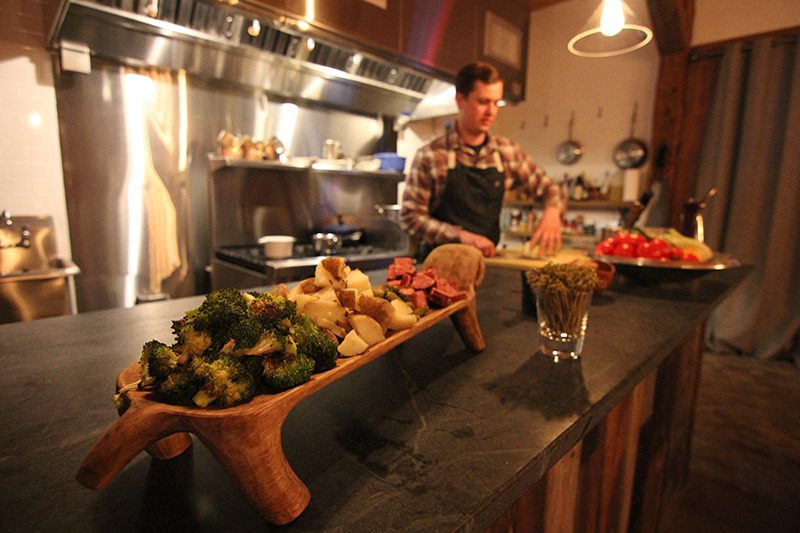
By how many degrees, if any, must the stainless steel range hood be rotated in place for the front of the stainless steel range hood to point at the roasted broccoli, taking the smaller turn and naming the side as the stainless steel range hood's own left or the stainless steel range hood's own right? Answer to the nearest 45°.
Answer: approximately 45° to the stainless steel range hood's own right

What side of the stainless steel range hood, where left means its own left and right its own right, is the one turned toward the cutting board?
front

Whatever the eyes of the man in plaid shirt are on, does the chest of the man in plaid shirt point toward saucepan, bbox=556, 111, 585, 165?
no

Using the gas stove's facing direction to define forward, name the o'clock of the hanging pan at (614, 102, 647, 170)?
The hanging pan is roughly at 10 o'clock from the gas stove.

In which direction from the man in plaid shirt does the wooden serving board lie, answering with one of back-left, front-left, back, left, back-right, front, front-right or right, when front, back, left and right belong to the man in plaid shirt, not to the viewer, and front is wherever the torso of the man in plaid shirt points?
front-right

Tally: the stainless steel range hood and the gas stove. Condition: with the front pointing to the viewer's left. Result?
0

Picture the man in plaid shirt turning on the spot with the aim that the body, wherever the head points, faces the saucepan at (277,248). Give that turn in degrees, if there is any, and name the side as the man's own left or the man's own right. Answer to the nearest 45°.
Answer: approximately 135° to the man's own right

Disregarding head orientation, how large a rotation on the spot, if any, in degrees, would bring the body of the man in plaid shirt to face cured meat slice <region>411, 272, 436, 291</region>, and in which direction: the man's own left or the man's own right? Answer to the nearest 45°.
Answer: approximately 45° to the man's own right

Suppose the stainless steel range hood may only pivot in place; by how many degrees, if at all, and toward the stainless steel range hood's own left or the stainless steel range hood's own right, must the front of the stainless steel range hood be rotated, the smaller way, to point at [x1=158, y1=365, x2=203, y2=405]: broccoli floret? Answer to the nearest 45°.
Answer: approximately 45° to the stainless steel range hood's own right

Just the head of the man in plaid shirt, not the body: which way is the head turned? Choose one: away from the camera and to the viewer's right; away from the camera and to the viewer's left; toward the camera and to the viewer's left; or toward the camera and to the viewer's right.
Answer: toward the camera and to the viewer's right

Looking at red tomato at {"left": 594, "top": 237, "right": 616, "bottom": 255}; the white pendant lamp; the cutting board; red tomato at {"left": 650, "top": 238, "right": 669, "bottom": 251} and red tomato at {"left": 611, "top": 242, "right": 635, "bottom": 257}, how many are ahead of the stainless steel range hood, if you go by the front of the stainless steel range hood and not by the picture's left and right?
5

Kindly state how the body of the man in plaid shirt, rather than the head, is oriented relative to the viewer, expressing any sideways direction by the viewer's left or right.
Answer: facing the viewer and to the right of the viewer

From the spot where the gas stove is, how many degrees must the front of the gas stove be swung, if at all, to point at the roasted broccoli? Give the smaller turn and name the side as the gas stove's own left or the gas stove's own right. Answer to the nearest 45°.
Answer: approximately 45° to the gas stove's own right

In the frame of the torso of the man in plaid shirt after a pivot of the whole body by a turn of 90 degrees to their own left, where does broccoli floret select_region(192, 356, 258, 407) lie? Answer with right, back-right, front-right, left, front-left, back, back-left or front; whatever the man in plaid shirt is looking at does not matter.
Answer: back-right

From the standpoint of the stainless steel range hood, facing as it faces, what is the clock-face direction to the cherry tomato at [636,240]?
The cherry tomato is roughly at 12 o'clock from the stainless steel range hood.

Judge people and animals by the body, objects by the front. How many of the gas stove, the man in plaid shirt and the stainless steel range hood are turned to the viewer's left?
0

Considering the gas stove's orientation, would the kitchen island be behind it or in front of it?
in front

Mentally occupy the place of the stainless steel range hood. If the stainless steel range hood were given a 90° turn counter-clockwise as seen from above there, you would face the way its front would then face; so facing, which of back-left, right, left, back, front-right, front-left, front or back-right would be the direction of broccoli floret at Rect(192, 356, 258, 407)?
back-right
